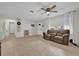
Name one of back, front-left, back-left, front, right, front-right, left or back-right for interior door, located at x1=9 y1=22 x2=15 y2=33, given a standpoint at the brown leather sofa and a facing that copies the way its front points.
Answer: front

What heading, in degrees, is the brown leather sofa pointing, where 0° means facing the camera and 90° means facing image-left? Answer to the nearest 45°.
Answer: approximately 45°
